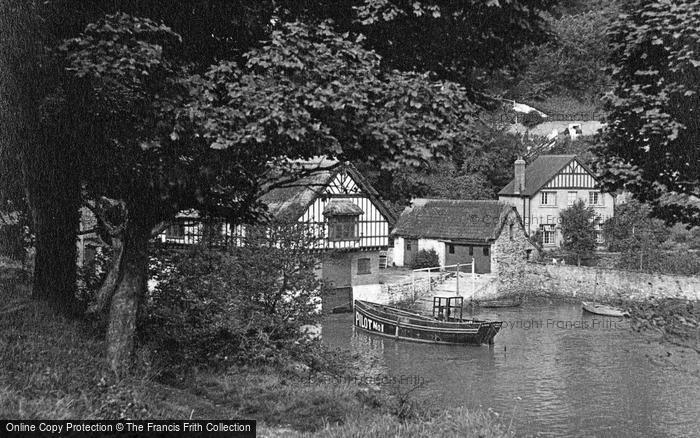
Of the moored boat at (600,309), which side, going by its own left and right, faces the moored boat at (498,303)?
front

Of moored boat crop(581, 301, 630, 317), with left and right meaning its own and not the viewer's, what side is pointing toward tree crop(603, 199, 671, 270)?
right

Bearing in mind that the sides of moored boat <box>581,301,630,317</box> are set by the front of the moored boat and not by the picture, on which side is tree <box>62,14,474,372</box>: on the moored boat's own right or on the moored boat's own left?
on the moored boat's own left

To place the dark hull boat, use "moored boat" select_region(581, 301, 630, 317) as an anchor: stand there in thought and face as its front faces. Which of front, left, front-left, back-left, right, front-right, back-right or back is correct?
front-left

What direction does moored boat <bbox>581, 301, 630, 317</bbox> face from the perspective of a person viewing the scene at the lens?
facing to the left of the viewer

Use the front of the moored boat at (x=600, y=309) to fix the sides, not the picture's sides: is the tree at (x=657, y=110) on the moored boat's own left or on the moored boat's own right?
on the moored boat's own left
